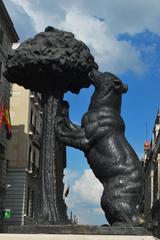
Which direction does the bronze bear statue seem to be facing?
to the viewer's left
